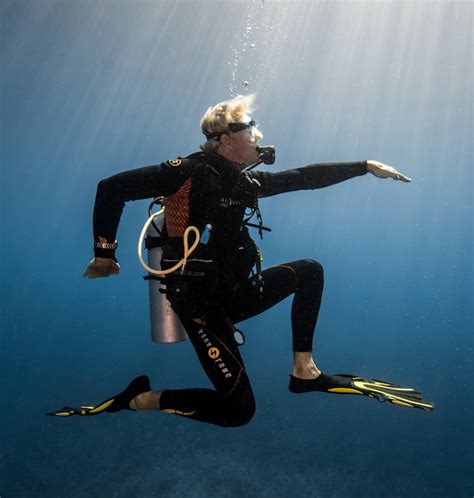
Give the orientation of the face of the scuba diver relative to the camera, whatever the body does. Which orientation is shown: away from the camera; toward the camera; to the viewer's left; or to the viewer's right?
to the viewer's right

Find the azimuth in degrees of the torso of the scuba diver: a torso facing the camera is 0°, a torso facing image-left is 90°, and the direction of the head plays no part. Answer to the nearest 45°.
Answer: approximately 270°
